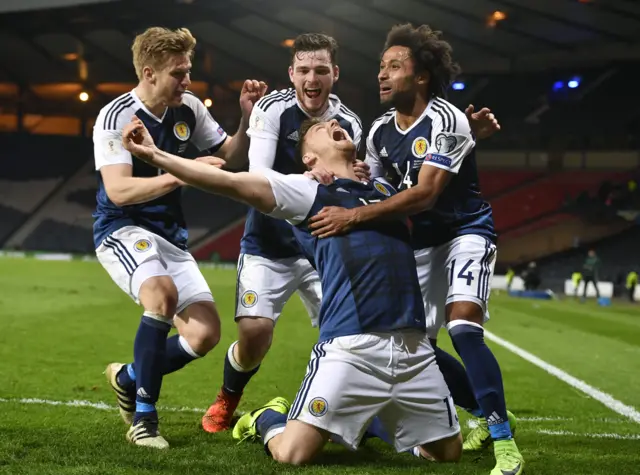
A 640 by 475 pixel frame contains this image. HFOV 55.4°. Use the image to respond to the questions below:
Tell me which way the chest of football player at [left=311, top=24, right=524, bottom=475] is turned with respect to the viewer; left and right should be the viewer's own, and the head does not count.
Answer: facing the viewer and to the left of the viewer

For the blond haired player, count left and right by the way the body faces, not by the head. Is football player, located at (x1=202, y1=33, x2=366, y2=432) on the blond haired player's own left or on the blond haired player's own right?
on the blond haired player's own left

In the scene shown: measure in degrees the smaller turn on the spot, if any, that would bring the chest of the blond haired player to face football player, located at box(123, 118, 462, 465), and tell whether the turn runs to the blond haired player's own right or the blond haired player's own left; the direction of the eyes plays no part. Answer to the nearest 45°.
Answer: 0° — they already face them

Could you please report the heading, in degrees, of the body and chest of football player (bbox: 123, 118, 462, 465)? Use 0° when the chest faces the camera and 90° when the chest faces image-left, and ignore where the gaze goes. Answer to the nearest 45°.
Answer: approximately 315°

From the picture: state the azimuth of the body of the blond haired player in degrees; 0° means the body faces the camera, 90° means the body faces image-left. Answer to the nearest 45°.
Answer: approximately 315°

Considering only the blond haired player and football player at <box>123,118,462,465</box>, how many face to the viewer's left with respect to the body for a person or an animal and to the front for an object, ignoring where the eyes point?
0

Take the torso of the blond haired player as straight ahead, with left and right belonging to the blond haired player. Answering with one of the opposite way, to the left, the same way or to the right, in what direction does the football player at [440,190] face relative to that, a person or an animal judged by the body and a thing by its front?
to the right

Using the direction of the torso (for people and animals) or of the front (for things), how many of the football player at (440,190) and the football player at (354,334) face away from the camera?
0
